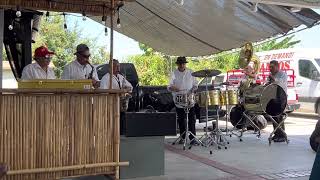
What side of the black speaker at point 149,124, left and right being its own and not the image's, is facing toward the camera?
front

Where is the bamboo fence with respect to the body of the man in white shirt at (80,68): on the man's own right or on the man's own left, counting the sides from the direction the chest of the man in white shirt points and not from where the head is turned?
on the man's own right

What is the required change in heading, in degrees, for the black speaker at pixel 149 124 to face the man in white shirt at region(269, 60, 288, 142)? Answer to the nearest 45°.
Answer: approximately 135° to its left

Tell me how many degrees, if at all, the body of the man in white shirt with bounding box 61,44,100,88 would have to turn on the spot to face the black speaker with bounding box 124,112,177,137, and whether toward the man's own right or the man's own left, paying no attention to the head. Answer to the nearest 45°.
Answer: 0° — they already face it

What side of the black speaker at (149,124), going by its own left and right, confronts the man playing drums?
back

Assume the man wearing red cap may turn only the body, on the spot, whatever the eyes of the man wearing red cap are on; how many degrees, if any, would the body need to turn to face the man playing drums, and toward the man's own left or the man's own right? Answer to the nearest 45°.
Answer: approximately 90° to the man's own left

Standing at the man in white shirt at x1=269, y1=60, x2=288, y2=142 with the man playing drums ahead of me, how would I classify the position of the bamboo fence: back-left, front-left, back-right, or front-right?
front-left
